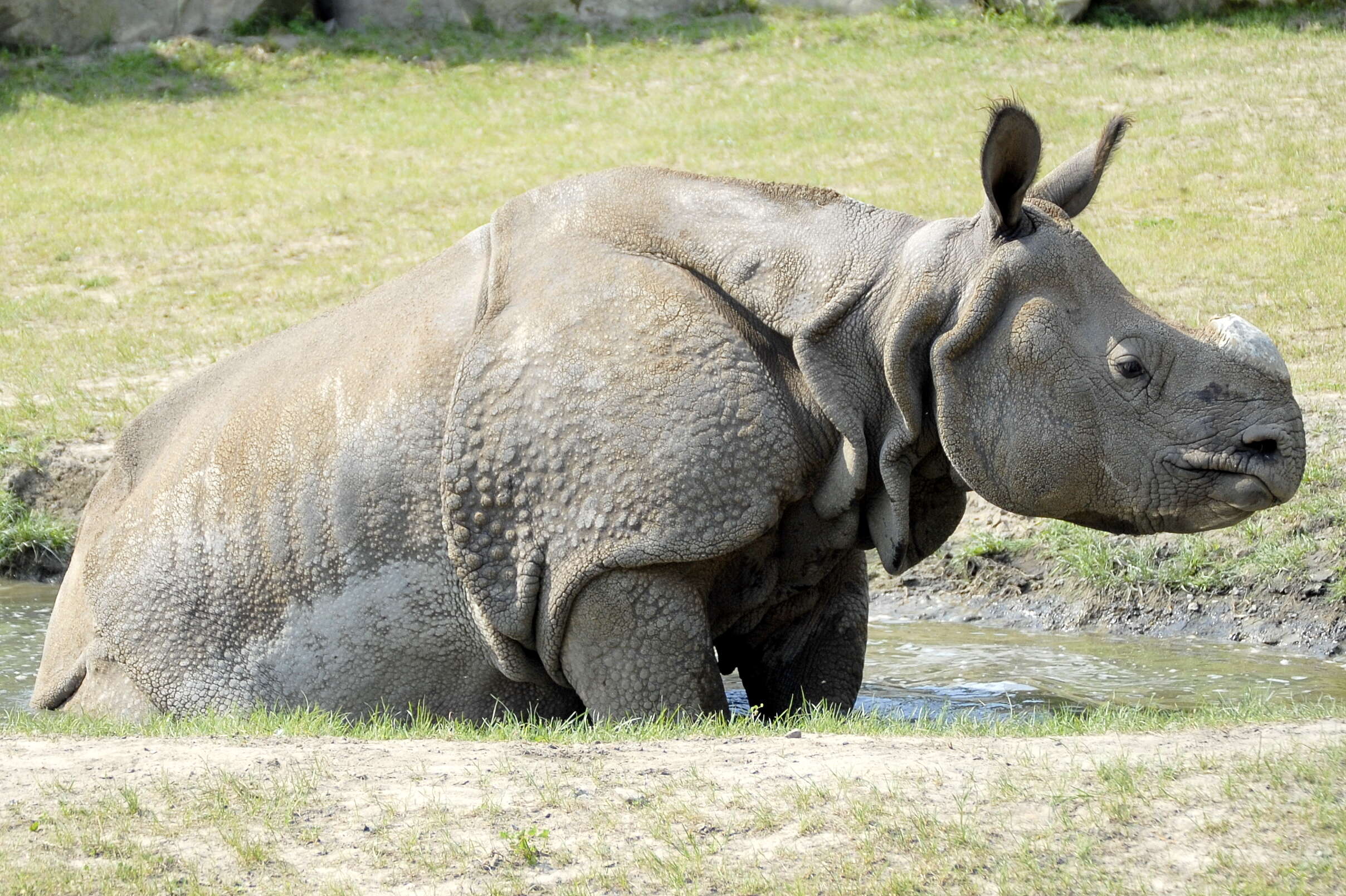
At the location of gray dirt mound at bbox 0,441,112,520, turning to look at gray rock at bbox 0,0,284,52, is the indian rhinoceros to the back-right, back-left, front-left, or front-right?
back-right

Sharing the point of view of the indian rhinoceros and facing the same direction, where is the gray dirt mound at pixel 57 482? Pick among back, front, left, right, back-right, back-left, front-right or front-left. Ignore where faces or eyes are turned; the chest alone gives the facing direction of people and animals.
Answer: back-left

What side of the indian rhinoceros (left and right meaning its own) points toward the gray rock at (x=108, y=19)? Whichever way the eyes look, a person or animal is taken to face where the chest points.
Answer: left

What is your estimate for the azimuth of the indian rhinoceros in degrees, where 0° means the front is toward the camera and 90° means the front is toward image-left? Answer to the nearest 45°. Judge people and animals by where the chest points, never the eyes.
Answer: approximately 270°
